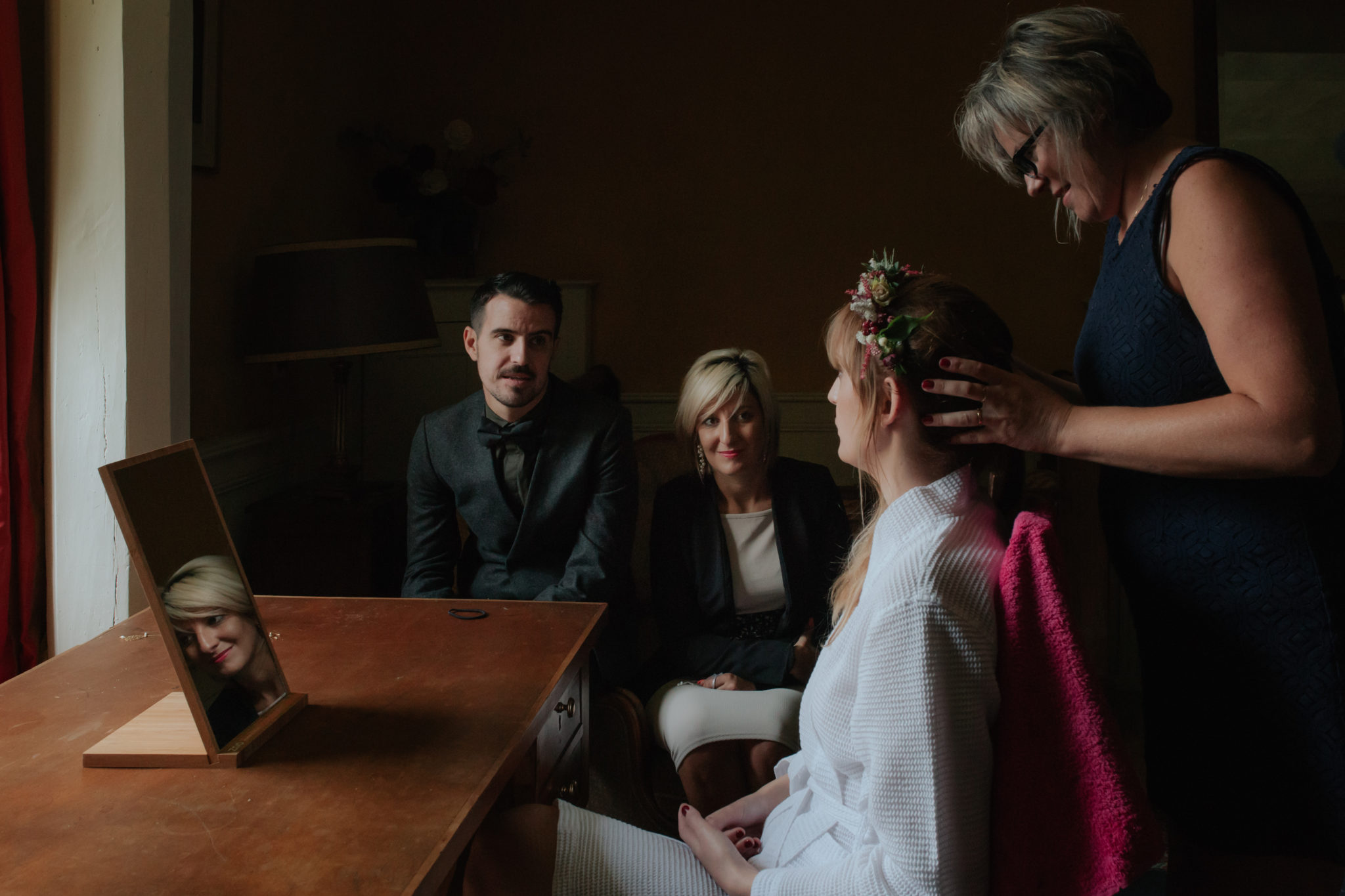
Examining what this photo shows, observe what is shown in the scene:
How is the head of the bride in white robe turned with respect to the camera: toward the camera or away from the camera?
away from the camera

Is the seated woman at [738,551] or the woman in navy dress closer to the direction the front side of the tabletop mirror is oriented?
the woman in navy dress

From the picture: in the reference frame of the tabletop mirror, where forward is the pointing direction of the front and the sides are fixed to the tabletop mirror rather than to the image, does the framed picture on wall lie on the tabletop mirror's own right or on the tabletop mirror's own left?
on the tabletop mirror's own left

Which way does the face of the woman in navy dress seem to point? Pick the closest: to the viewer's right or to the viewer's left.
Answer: to the viewer's left

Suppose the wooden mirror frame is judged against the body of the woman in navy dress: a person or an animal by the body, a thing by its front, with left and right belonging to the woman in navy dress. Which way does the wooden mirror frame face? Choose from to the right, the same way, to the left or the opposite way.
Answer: the opposite way

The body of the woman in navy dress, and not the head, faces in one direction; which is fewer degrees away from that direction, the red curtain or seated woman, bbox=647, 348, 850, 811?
the red curtain

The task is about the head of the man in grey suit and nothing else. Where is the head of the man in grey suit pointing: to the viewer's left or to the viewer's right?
to the viewer's right
